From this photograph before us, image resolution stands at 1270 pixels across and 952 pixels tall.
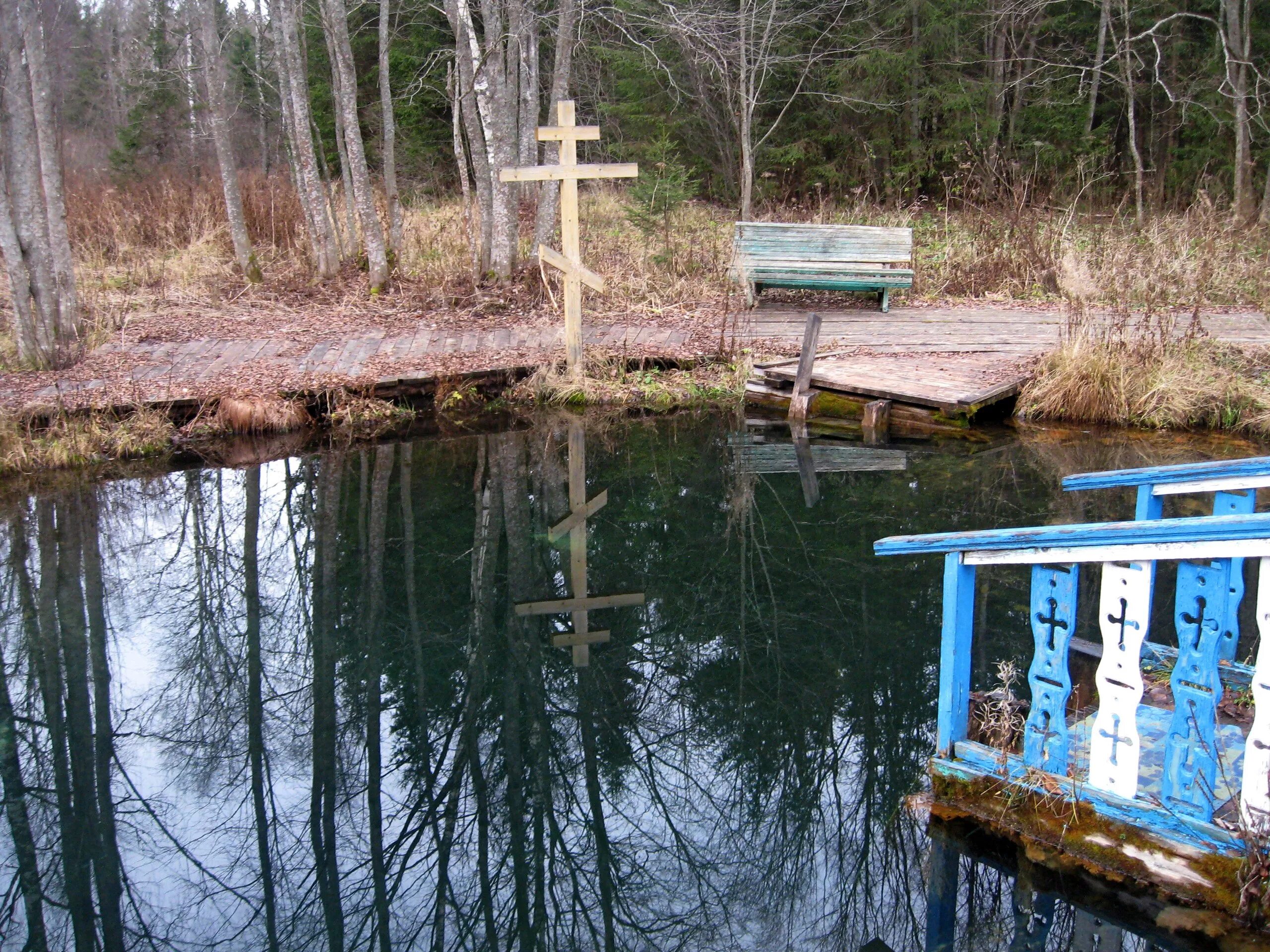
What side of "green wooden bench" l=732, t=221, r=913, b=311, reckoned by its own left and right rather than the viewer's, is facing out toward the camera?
front

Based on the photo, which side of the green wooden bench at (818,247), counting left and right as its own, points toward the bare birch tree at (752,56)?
back

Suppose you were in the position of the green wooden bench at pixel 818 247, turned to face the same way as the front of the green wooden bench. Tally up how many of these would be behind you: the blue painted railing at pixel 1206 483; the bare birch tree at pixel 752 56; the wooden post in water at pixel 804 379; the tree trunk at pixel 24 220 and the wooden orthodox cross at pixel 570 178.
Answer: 1

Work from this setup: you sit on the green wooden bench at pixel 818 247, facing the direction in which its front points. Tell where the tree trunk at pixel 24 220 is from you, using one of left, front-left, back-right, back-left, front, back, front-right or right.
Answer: front-right

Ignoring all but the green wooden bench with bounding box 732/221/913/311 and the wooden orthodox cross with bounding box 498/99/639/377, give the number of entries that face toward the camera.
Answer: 2

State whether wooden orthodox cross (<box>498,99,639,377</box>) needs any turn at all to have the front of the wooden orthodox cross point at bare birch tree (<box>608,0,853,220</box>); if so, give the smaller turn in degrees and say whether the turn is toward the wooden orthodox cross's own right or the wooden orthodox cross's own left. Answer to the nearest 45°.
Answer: approximately 180°

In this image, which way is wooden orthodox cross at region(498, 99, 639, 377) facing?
toward the camera

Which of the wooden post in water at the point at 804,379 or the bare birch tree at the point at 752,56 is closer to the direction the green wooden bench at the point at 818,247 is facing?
the wooden post in water

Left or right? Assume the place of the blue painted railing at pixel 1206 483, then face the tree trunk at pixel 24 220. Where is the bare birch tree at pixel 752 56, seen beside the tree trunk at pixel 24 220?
right

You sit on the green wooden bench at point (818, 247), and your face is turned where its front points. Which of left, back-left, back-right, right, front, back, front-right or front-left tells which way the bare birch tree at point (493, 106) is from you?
right

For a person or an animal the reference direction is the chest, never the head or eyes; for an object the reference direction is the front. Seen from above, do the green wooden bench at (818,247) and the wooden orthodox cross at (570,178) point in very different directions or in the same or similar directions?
same or similar directions

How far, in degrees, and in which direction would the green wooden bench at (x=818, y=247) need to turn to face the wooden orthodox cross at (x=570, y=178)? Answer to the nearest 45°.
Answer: approximately 45° to its right

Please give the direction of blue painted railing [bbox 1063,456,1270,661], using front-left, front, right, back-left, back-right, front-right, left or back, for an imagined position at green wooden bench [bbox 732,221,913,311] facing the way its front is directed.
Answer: front

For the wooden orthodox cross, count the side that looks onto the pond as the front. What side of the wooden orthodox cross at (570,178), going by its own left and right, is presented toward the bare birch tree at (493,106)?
back

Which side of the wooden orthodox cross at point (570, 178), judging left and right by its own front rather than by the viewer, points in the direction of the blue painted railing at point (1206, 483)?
front

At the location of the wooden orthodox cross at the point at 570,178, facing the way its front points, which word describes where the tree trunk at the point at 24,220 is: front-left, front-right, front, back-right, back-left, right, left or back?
right
